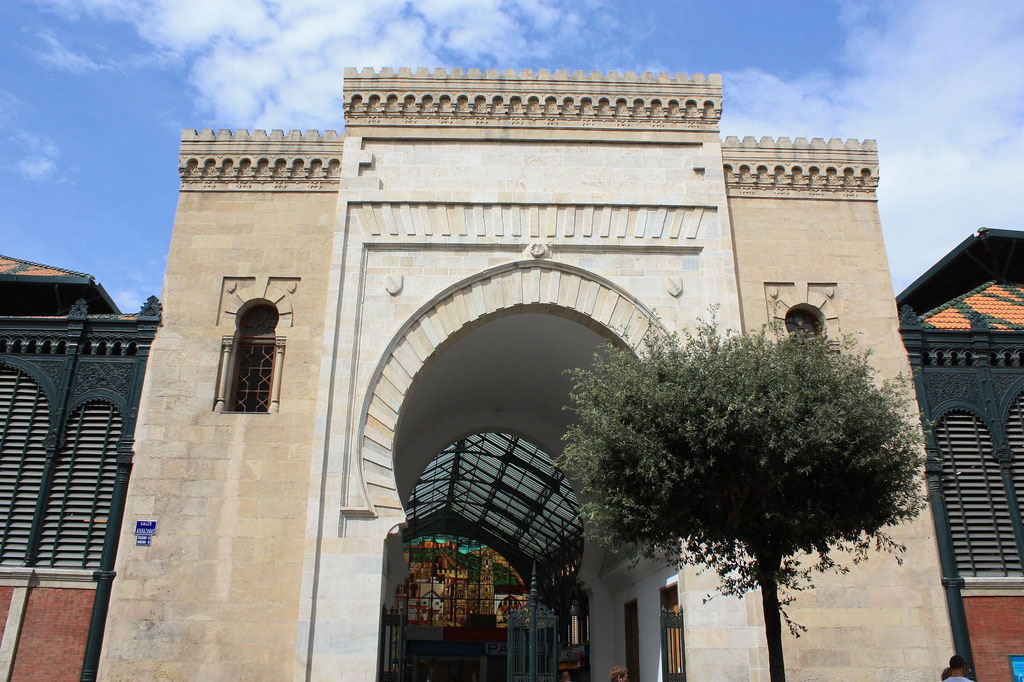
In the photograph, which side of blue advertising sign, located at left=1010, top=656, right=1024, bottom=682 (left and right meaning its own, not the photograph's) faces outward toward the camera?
front

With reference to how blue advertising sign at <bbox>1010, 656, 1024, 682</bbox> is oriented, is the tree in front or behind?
in front
